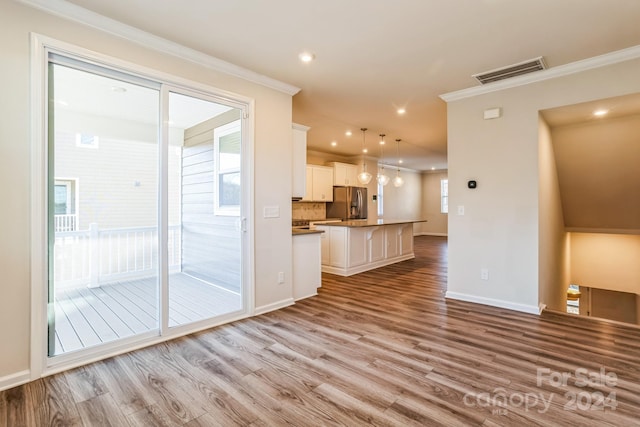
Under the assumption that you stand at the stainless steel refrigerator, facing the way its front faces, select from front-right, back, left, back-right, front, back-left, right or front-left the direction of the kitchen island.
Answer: front-right

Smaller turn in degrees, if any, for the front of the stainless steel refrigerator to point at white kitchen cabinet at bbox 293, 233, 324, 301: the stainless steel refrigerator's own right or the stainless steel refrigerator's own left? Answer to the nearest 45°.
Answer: approximately 45° to the stainless steel refrigerator's own right

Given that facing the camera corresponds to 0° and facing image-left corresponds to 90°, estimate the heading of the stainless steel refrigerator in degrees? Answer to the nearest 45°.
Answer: approximately 315°

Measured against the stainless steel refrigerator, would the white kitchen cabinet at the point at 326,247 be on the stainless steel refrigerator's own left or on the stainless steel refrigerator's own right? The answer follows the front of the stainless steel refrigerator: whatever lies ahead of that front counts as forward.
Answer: on the stainless steel refrigerator's own right

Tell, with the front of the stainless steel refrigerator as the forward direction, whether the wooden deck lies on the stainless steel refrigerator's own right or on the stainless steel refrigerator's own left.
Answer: on the stainless steel refrigerator's own right

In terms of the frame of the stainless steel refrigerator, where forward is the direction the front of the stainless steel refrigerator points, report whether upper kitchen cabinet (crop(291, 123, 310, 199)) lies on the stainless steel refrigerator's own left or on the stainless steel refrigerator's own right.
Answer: on the stainless steel refrigerator's own right

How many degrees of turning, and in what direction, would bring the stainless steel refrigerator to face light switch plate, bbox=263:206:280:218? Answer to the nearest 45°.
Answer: approximately 45° to its right

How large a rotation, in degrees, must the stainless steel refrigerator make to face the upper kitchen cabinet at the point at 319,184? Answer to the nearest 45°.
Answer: approximately 90° to its right

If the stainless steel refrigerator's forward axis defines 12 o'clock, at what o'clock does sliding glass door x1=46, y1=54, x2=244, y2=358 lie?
The sliding glass door is roughly at 2 o'clock from the stainless steel refrigerator.

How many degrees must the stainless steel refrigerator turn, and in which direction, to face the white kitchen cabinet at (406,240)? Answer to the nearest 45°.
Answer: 0° — it already faces it
